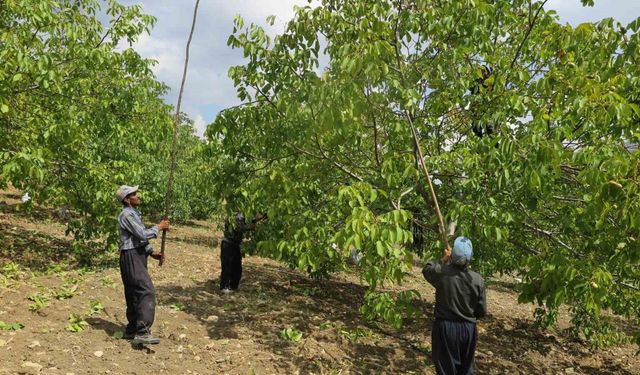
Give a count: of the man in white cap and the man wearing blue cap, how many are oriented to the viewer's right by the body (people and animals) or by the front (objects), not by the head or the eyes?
1

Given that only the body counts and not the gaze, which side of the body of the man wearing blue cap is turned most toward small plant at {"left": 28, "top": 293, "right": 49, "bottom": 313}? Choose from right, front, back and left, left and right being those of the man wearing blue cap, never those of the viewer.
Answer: left

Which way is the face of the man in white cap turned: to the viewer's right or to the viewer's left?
to the viewer's right

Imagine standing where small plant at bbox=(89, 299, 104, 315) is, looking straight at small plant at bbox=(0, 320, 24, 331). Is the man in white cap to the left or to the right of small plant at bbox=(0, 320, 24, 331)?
left

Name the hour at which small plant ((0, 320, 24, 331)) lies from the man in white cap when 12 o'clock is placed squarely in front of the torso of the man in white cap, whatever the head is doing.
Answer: The small plant is roughly at 7 o'clock from the man in white cap.

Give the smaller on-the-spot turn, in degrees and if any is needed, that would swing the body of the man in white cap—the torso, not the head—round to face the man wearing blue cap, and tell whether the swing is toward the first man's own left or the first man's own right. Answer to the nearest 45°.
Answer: approximately 45° to the first man's own right

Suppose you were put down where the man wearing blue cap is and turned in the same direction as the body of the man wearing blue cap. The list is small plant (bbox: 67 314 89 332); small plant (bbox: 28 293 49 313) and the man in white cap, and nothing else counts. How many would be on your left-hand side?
3

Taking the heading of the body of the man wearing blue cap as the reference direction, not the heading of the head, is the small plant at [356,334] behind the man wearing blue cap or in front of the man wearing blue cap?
in front

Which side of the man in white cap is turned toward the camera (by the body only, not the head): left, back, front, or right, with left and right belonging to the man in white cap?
right

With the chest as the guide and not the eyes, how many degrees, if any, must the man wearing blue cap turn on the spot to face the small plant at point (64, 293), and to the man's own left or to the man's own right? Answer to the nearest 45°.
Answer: approximately 90° to the man's own left

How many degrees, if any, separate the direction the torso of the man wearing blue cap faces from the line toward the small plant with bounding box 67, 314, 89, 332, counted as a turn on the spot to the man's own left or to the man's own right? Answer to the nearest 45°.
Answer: approximately 90° to the man's own left

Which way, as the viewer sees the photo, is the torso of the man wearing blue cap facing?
away from the camera

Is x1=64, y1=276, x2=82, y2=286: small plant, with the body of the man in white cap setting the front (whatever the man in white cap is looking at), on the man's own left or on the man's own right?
on the man's own left

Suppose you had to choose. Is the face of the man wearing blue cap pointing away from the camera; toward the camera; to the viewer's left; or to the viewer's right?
away from the camera

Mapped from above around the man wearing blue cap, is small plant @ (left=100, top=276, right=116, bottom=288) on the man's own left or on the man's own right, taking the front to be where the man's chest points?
on the man's own left
